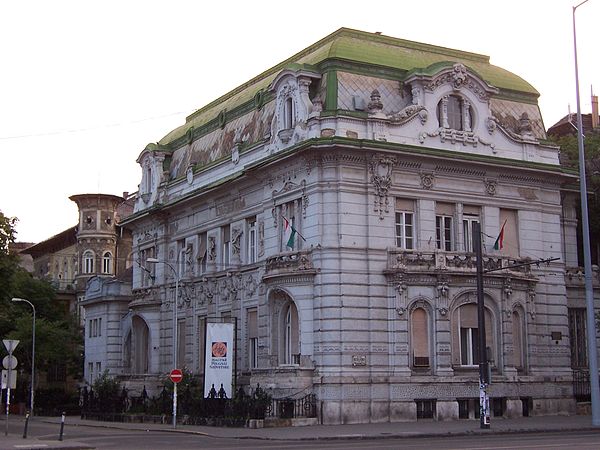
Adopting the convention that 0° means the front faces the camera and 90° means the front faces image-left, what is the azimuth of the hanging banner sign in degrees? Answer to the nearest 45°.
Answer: approximately 0°

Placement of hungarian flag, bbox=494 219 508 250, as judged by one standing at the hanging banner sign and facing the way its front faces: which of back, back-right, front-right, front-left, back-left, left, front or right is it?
left
